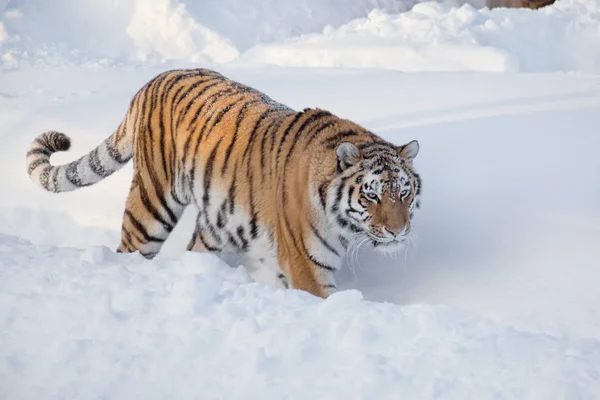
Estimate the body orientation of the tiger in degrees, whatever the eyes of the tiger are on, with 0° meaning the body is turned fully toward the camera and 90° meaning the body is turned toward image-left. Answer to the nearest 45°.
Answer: approximately 315°
